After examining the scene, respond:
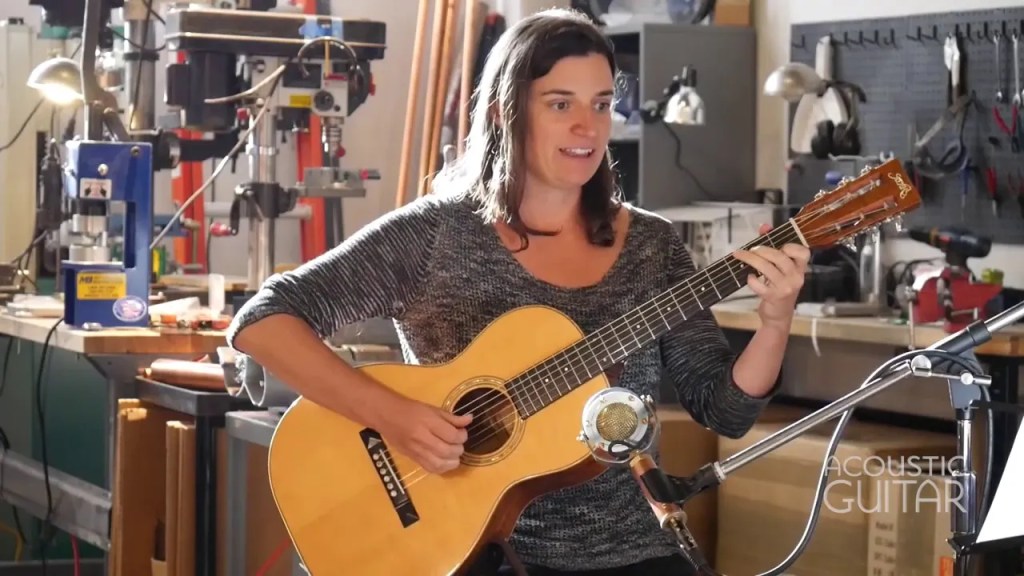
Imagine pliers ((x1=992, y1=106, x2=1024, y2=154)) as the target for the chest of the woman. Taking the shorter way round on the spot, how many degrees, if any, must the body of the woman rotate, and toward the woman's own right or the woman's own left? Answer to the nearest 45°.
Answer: approximately 90° to the woman's own left

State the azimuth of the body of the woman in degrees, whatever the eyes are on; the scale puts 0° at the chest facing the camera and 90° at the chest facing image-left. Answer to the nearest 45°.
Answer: approximately 315°

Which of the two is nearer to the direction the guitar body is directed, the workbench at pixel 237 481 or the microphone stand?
the microphone stand

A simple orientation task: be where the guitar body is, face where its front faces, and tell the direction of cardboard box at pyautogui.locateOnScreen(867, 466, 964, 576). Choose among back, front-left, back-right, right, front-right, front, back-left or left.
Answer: back-left

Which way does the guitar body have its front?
toward the camera

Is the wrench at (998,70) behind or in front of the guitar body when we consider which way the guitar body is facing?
behind
